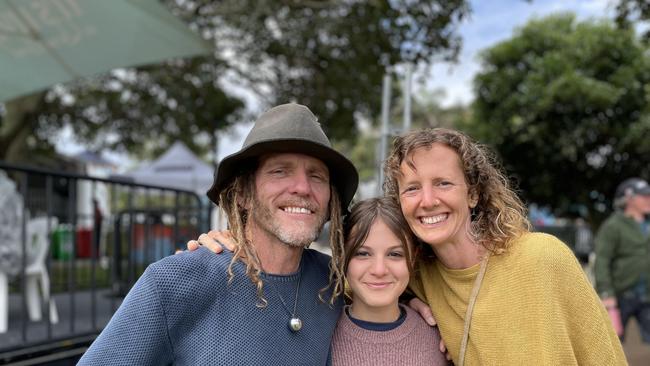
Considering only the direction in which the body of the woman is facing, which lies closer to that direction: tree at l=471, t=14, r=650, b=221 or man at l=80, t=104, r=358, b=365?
the man

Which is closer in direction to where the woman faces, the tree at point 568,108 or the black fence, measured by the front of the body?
the black fence

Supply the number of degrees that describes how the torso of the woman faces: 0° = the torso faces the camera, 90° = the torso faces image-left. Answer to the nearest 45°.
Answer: approximately 45°

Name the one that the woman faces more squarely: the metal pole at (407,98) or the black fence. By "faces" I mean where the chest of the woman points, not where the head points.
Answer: the black fence

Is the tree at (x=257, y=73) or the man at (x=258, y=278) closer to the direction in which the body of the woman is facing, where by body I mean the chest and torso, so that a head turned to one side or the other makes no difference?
the man

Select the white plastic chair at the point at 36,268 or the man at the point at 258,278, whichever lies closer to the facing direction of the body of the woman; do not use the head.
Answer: the man

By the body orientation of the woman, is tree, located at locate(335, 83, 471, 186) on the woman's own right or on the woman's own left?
on the woman's own right
